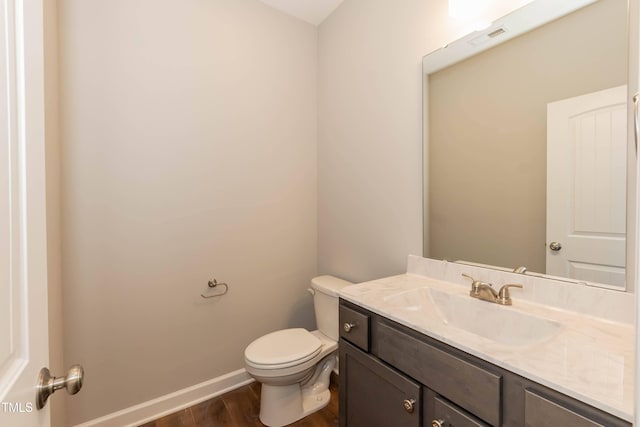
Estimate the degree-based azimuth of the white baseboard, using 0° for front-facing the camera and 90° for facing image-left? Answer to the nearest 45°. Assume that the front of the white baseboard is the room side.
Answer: approximately 315°

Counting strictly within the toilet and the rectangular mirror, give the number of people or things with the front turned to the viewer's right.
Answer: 0

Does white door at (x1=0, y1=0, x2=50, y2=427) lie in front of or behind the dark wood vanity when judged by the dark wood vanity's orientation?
in front

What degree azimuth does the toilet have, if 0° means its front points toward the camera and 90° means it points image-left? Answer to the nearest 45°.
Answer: approximately 45°

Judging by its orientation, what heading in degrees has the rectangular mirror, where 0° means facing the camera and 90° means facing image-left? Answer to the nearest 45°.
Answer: approximately 45°

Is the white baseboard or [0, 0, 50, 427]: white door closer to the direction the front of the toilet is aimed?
the white door

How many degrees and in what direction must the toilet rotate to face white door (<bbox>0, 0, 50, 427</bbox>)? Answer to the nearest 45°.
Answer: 0° — it already faces it

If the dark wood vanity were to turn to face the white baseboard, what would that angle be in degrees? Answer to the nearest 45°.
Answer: approximately 45° to its right

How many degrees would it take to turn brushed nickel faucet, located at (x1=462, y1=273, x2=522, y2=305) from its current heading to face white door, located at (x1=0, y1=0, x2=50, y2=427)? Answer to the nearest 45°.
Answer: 0° — it already faces it
